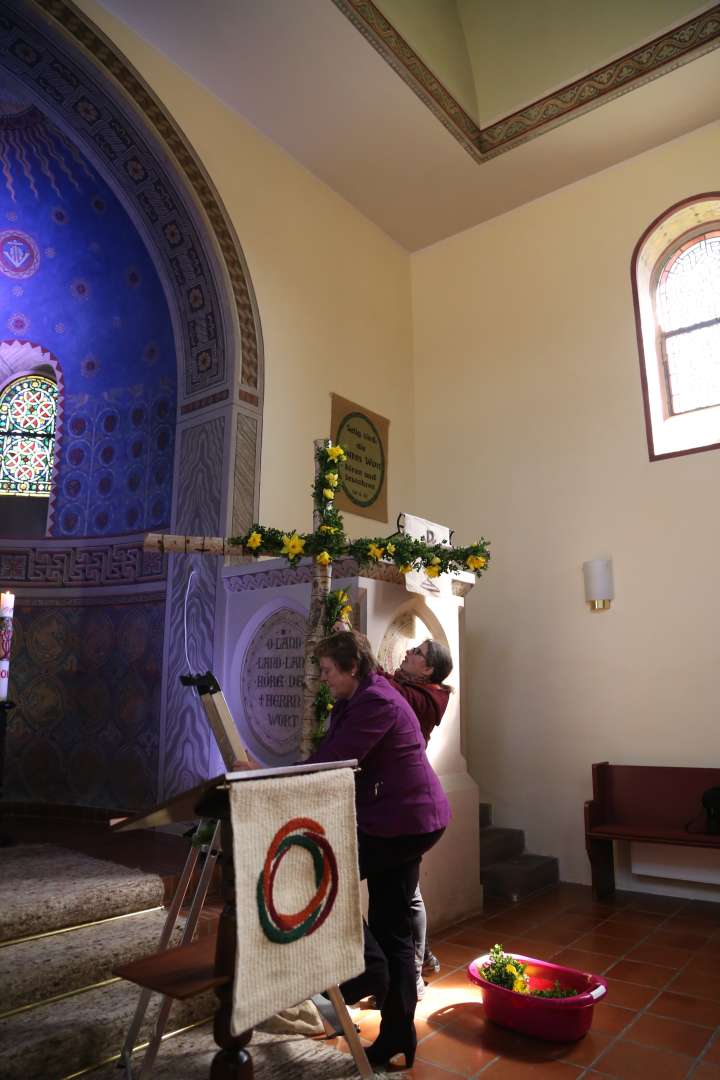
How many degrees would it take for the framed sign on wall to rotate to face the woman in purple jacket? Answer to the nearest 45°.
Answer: approximately 45° to its right

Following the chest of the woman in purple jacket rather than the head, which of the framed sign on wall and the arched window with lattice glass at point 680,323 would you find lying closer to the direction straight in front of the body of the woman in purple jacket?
the framed sign on wall

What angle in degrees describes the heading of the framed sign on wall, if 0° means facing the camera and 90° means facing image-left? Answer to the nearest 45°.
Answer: approximately 315°

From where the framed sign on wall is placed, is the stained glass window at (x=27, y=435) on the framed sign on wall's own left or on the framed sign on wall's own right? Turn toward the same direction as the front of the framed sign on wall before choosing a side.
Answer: on the framed sign on wall's own right
